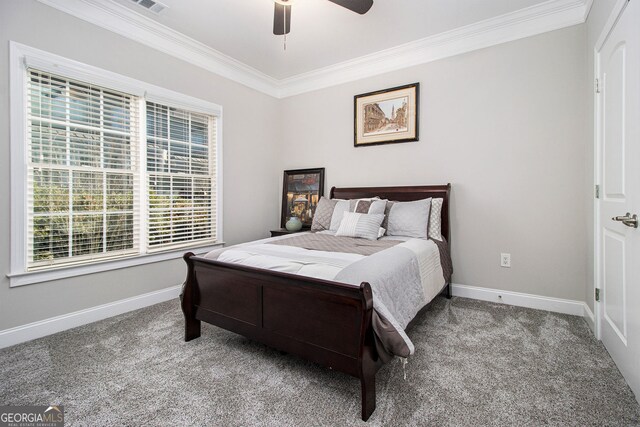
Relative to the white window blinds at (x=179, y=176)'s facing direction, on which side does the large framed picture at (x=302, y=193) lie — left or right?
on its left

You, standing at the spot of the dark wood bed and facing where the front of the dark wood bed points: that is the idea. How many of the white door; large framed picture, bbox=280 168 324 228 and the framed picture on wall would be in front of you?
0

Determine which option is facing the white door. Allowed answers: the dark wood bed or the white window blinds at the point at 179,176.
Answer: the white window blinds

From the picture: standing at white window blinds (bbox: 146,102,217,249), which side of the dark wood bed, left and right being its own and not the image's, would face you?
right

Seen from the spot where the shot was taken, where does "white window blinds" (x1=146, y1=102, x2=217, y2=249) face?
facing the viewer and to the right of the viewer

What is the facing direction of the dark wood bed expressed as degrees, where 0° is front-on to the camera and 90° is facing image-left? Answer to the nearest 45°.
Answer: approximately 45°

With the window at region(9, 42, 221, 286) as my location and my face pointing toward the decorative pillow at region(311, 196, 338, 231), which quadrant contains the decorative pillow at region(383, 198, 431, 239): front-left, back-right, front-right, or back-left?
front-right

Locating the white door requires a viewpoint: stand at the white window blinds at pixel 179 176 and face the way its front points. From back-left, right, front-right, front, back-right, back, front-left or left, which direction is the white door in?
front

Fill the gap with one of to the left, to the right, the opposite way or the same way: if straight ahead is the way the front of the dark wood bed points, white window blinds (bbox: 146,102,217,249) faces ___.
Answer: to the left

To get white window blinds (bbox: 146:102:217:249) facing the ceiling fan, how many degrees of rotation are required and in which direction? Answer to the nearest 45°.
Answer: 0° — it already faces it

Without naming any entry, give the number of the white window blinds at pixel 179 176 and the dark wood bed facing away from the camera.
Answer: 0

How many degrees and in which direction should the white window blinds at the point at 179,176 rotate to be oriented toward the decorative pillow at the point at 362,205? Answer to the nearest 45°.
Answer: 0° — it already faces it

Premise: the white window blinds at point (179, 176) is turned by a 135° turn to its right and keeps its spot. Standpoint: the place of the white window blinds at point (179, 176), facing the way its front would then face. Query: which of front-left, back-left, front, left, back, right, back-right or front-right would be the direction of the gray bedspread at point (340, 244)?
back-left

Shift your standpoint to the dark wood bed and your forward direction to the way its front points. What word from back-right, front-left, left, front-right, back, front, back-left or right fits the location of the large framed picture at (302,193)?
back-right

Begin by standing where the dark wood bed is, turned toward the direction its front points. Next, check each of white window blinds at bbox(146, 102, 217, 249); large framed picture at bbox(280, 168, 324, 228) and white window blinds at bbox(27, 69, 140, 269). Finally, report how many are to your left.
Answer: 0
